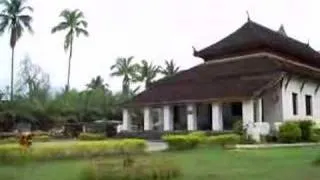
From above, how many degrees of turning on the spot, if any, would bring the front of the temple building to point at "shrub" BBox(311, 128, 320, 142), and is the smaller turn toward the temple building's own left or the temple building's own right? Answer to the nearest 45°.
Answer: approximately 90° to the temple building's own left

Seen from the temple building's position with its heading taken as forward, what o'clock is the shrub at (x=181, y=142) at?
The shrub is roughly at 11 o'clock from the temple building.

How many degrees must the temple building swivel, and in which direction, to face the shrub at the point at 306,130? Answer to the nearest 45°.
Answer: approximately 90° to its left

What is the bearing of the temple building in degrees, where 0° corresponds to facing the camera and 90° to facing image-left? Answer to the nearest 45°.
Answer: approximately 45°

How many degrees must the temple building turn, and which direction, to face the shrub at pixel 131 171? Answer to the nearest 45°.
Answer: approximately 45° to its left
